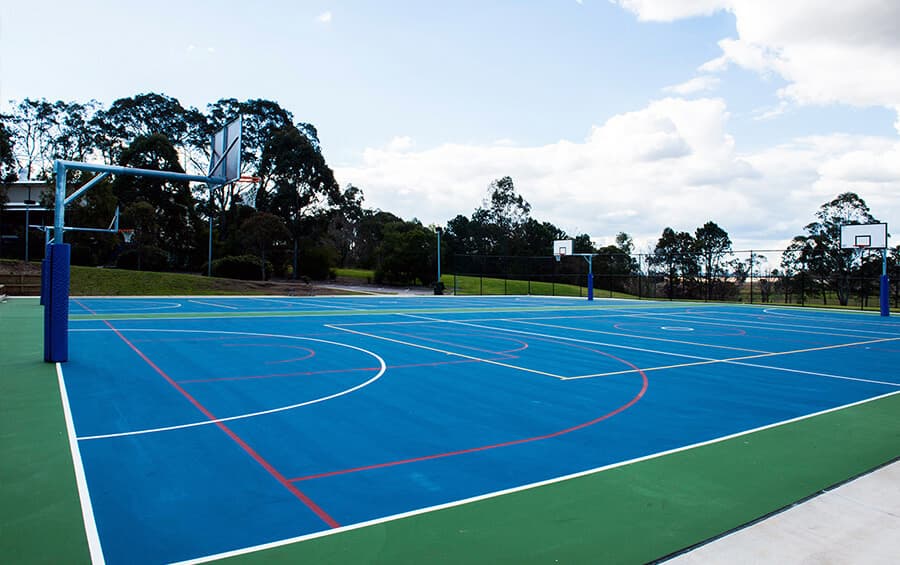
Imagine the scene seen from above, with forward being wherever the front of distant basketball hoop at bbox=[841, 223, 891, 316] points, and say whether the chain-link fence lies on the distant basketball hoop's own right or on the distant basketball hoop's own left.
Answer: on the distant basketball hoop's own right

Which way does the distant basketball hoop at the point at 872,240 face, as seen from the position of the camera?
facing the viewer and to the left of the viewer

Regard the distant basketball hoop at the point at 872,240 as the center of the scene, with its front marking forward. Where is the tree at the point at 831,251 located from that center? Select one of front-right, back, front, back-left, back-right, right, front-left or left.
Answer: back-right

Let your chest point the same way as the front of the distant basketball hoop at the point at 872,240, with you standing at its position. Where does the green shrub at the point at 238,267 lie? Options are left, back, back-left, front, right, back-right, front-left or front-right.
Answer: front-right

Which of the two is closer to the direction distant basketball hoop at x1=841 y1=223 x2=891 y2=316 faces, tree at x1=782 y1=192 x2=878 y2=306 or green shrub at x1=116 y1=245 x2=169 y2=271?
the green shrub

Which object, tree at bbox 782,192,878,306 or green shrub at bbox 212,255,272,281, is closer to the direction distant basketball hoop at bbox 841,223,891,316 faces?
the green shrub

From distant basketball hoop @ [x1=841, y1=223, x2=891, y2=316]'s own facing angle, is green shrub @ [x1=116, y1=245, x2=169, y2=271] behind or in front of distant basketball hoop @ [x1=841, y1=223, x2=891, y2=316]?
in front
